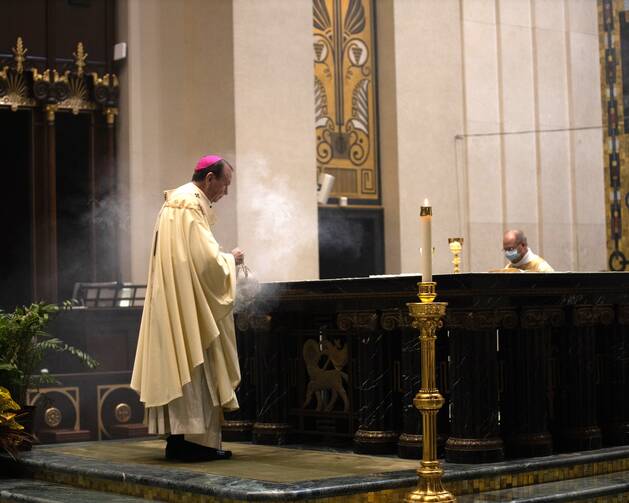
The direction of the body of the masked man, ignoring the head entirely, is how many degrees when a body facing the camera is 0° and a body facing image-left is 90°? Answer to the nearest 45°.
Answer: approximately 45°

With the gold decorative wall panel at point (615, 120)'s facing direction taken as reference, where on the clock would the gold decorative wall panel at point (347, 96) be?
the gold decorative wall panel at point (347, 96) is roughly at 2 o'clock from the gold decorative wall panel at point (615, 120).

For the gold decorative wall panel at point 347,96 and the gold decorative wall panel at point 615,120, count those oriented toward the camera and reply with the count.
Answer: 2

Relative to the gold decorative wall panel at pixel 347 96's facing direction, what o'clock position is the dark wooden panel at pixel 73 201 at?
The dark wooden panel is roughly at 2 o'clock from the gold decorative wall panel.

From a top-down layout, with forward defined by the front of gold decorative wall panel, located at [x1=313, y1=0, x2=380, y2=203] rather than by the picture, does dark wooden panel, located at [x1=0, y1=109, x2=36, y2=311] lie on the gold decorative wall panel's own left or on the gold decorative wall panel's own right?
on the gold decorative wall panel's own right

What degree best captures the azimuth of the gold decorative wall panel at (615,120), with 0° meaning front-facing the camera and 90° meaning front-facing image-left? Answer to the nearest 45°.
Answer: approximately 0°

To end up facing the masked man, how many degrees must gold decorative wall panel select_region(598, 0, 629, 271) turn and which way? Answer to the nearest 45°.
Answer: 0° — it already faces them

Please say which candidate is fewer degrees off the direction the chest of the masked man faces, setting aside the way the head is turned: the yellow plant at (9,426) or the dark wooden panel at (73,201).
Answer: the yellow plant

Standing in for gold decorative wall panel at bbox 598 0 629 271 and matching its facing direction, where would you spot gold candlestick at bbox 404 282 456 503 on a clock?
The gold candlestick is roughly at 12 o'clock from the gold decorative wall panel.
